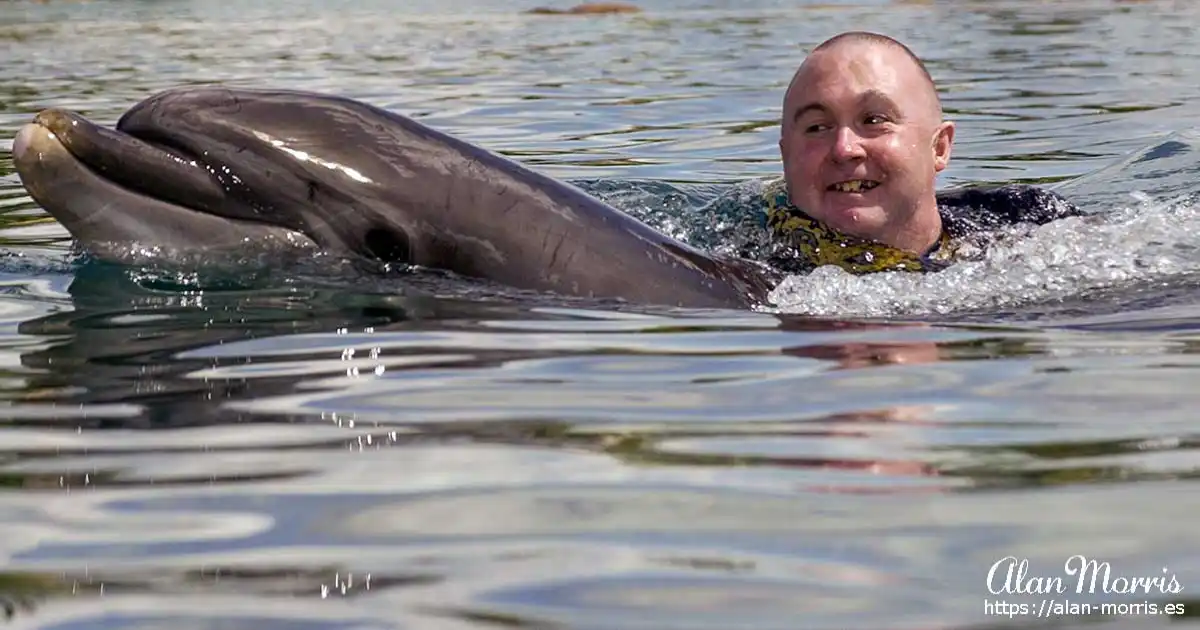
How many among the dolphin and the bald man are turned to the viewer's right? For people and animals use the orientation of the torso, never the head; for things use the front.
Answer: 0

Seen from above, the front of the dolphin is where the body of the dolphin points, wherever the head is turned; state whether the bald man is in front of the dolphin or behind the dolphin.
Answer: behind

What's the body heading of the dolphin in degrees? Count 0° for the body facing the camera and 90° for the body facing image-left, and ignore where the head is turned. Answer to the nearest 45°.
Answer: approximately 90°

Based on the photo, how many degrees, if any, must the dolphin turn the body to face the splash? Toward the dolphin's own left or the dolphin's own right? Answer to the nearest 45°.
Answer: approximately 180°
